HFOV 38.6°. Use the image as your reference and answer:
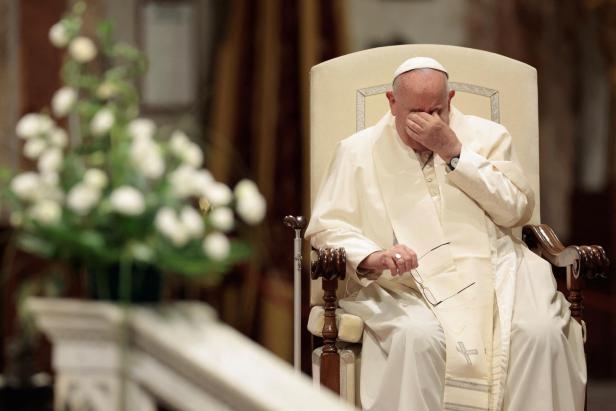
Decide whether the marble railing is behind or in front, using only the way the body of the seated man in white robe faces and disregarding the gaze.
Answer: in front

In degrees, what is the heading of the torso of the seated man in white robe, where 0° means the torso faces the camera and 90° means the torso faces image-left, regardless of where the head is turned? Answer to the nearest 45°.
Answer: approximately 0°

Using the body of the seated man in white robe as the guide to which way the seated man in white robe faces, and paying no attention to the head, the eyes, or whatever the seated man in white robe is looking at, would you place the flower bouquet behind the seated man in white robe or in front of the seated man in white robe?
in front
